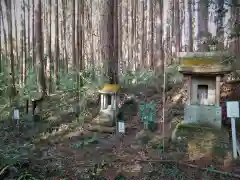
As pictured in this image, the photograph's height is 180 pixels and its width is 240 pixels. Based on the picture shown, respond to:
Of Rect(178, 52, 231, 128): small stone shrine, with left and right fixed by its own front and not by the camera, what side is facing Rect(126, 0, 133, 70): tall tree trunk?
back

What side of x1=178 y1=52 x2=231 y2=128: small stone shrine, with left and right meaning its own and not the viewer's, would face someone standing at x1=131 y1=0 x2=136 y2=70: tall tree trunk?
back

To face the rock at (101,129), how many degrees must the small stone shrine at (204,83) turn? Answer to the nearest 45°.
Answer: approximately 90° to its right

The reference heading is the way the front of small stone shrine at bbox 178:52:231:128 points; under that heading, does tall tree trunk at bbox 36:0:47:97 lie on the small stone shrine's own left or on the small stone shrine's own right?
on the small stone shrine's own right

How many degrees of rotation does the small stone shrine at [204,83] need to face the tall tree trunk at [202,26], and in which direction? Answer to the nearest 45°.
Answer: approximately 180°

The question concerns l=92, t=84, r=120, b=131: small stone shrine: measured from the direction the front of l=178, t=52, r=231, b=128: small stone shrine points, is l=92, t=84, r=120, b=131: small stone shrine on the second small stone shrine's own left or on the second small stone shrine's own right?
on the second small stone shrine's own right

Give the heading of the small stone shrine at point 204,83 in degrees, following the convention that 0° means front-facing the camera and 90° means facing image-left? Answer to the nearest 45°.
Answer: approximately 0°

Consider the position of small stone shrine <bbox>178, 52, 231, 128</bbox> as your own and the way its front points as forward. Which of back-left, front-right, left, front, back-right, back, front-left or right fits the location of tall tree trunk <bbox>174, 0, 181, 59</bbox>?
back
